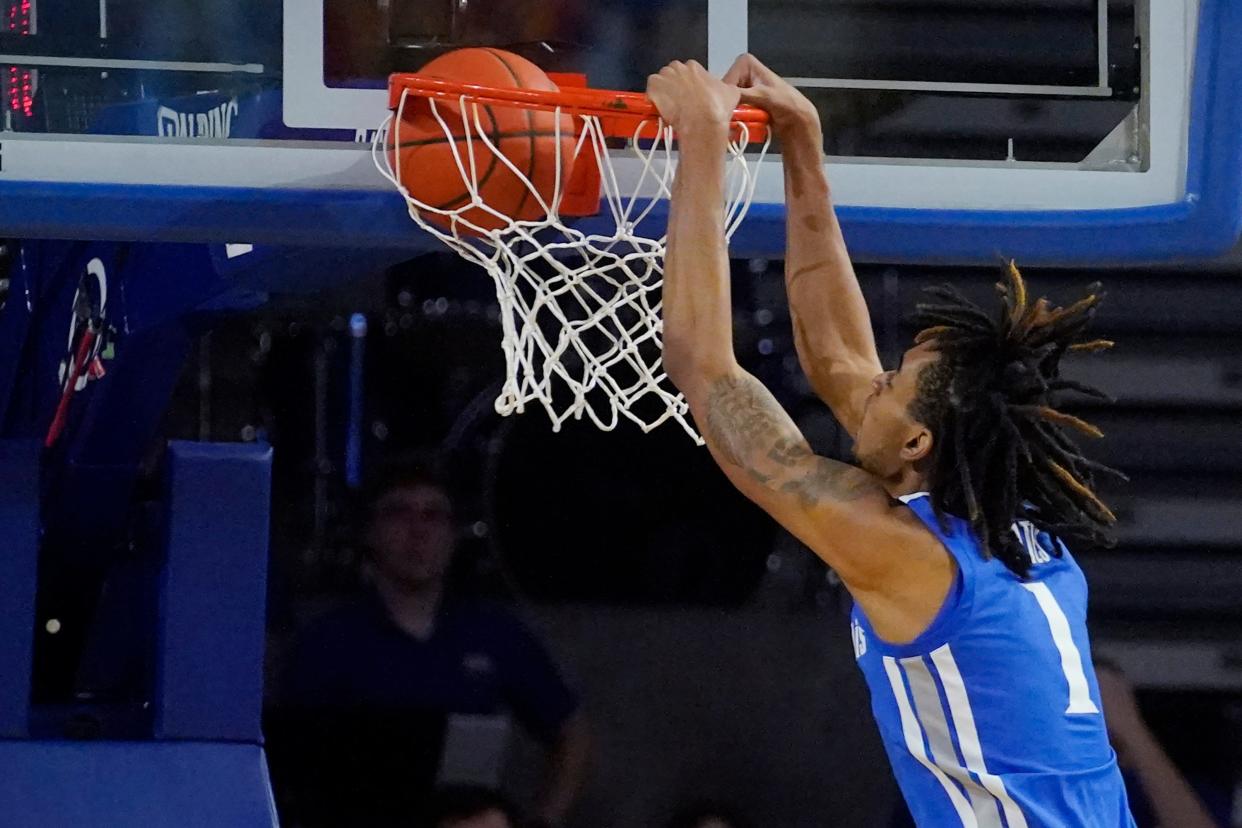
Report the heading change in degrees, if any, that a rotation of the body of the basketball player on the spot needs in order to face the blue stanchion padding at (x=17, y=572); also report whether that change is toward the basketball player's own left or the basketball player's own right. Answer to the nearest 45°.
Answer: approximately 45° to the basketball player's own left

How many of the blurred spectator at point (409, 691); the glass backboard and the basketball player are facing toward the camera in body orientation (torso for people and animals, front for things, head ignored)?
2

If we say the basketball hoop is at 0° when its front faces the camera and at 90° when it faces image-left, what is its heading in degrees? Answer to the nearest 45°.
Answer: approximately 0°

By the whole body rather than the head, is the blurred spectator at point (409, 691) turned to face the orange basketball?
yes

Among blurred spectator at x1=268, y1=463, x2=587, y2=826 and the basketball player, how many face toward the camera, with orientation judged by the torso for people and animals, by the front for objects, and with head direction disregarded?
1

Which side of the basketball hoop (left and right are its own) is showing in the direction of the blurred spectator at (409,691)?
back

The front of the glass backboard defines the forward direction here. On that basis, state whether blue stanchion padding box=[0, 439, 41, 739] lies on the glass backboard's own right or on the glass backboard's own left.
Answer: on the glass backboard's own right
